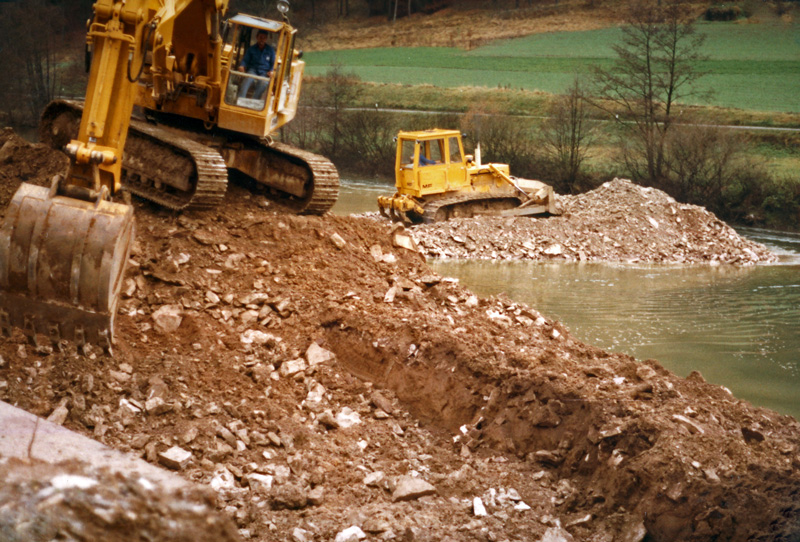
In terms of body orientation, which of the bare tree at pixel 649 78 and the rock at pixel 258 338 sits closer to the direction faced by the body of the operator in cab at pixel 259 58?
the rock

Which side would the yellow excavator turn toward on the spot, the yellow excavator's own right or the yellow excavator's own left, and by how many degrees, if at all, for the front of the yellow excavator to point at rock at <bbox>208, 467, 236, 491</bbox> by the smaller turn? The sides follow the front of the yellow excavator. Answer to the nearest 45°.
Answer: approximately 45° to the yellow excavator's own left

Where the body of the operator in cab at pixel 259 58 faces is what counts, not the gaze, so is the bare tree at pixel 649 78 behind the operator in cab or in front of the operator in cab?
behind

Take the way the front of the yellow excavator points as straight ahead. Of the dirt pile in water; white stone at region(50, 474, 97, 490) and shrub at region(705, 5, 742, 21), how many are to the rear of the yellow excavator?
2

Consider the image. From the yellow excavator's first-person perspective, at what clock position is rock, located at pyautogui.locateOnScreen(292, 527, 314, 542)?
The rock is roughly at 10 o'clock from the yellow excavator.

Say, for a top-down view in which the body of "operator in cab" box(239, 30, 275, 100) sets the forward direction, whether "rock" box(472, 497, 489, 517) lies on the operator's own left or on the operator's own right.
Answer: on the operator's own left

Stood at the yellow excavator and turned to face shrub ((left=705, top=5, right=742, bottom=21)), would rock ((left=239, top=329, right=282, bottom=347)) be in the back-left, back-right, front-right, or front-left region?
back-right

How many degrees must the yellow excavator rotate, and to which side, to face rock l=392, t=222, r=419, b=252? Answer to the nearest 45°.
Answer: approximately 135° to its left
